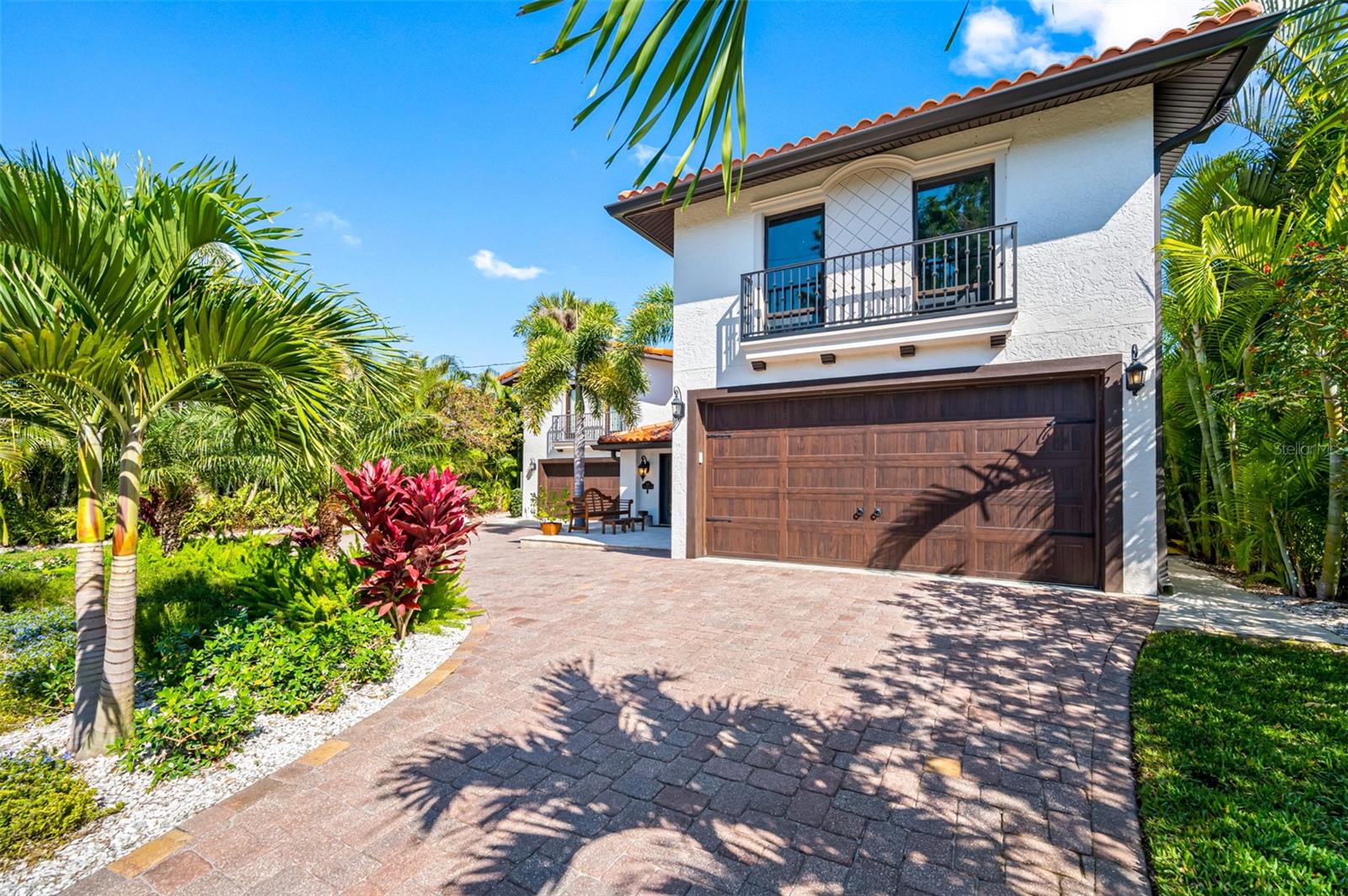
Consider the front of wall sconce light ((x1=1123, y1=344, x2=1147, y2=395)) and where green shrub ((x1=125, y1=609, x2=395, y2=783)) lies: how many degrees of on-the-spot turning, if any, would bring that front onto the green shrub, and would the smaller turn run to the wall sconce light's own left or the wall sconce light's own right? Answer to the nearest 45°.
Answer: approximately 45° to the wall sconce light's own right

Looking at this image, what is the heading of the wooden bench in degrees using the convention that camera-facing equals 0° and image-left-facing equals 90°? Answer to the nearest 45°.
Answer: approximately 0°

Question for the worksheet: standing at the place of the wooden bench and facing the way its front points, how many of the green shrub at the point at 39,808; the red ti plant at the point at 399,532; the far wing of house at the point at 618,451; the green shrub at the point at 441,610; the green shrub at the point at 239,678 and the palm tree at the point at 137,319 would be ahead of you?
5

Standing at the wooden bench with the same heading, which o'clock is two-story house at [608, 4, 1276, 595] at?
The two-story house is roughly at 11 o'clock from the wooden bench.

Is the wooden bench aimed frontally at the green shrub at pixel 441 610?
yes

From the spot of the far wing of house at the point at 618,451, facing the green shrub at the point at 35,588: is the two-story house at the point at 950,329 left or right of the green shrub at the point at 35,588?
left

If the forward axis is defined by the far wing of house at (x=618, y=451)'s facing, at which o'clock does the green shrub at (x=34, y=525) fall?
The green shrub is roughly at 2 o'clock from the far wing of house.

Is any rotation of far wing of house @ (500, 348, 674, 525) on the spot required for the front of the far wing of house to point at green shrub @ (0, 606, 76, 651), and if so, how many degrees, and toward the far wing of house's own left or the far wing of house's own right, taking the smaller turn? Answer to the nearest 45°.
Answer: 0° — it already faces it

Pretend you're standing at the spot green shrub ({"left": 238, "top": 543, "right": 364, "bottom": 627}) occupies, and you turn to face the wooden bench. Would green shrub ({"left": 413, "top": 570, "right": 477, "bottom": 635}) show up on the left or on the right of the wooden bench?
right

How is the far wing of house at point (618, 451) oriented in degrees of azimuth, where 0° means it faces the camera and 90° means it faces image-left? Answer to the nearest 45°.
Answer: approximately 0°
